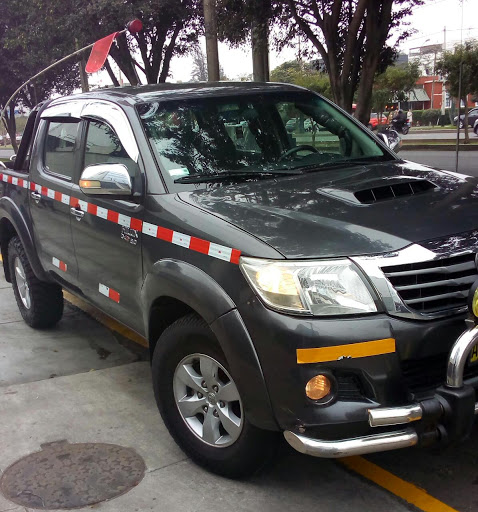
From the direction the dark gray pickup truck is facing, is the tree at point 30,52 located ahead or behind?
behind

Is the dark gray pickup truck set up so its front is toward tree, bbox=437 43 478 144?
no

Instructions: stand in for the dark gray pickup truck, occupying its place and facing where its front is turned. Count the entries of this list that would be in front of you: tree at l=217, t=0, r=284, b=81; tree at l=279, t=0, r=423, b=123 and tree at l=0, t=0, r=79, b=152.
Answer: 0

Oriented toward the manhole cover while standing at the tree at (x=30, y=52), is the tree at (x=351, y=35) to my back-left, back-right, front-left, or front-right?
front-left

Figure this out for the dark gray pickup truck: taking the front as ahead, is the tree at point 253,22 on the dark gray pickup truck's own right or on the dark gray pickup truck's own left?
on the dark gray pickup truck's own left

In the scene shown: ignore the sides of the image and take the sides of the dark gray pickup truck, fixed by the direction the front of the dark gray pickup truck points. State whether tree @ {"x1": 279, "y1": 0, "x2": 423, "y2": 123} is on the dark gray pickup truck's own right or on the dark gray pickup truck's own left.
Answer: on the dark gray pickup truck's own left

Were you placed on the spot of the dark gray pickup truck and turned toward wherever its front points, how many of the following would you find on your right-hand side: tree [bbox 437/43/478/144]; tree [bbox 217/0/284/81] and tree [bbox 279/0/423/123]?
0

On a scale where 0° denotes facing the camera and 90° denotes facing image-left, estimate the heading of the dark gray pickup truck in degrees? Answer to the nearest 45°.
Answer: approximately 315°
